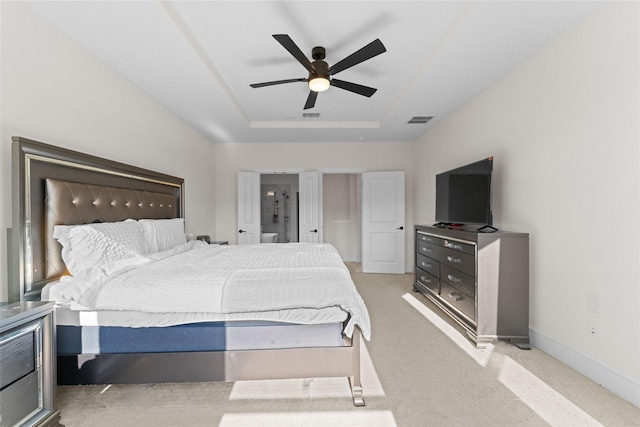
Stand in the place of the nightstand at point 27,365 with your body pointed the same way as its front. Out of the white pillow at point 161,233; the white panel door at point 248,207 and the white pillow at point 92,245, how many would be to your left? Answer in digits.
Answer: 3

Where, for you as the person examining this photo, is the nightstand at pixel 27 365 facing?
facing the viewer and to the right of the viewer

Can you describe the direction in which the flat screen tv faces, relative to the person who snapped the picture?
facing the viewer and to the left of the viewer

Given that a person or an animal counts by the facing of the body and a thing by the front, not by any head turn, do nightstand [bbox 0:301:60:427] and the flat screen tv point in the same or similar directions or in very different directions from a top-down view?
very different directions

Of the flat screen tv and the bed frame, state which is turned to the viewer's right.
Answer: the bed frame

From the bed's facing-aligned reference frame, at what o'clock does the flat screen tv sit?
The flat screen tv is roughly at 12 o'clock from the bed.

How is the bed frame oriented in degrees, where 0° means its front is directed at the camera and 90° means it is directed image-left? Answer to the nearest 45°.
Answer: approximately 270°

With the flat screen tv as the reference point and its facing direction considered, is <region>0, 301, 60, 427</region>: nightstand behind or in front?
in front

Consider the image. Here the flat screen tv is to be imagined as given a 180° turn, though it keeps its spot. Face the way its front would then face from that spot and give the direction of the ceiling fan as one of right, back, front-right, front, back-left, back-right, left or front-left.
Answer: back

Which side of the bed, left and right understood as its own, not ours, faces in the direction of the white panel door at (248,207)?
left

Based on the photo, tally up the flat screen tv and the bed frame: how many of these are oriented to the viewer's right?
1

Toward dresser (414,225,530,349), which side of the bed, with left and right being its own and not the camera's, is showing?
front

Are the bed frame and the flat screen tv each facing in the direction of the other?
yes

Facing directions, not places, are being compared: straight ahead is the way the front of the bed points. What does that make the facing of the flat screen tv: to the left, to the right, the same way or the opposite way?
the opposite way

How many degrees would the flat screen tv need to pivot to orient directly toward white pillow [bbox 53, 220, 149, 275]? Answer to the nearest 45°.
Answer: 0° — it already faces it

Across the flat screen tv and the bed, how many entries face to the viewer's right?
1

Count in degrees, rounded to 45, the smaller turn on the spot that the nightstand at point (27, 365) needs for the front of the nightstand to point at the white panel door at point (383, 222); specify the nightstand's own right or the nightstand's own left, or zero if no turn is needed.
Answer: approximately 45° to the nightstand's own left
